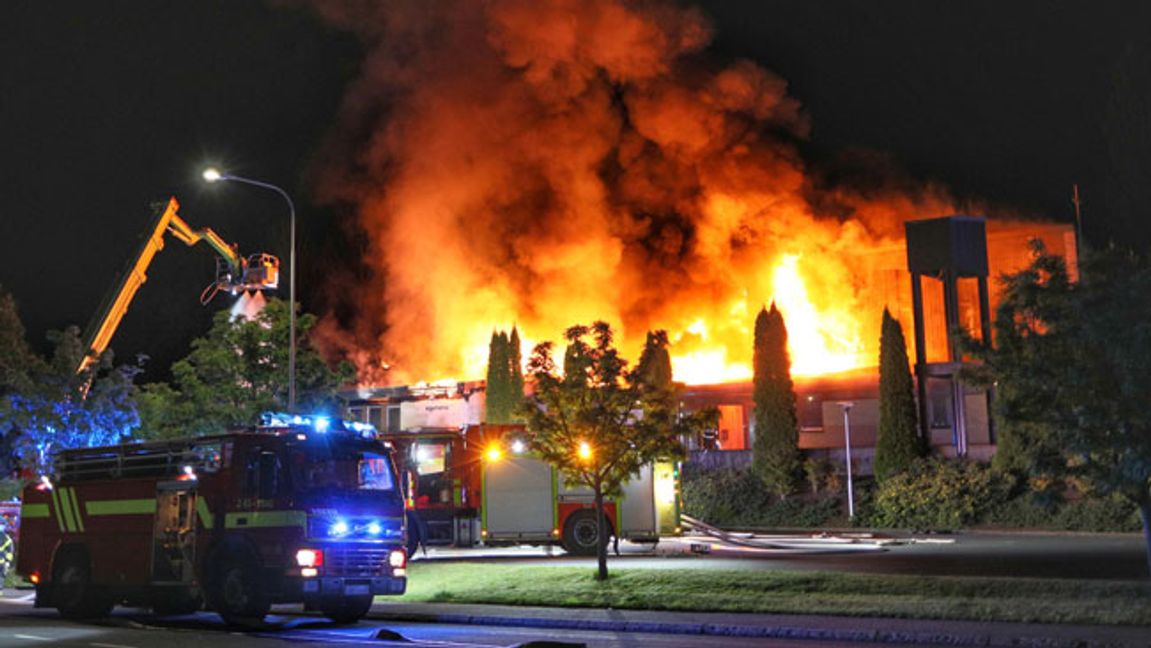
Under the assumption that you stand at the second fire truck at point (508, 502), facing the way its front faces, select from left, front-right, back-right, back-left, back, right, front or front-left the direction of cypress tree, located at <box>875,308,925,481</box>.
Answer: back-right

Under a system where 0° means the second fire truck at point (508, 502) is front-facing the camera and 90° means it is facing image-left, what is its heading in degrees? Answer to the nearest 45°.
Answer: approximately 90°

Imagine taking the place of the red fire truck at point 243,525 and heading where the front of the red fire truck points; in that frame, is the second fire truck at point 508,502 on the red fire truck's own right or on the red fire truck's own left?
on the red fire truck's own left

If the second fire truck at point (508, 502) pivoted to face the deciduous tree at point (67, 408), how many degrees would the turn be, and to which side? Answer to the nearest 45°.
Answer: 0° — it already faces it

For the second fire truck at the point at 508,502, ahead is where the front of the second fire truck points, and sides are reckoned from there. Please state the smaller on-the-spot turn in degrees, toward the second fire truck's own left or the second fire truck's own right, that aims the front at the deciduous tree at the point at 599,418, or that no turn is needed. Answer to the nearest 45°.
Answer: approximately 90° to the second fire truck's own left

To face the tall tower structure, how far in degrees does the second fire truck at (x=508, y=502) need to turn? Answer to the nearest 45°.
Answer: approximately 135° to its right

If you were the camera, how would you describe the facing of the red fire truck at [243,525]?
facing the viewer and to the right of the viewer

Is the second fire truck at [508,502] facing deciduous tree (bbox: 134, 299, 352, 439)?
yes

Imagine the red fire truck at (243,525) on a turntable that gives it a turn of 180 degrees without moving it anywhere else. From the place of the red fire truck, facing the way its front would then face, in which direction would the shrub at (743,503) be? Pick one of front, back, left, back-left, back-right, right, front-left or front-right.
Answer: right

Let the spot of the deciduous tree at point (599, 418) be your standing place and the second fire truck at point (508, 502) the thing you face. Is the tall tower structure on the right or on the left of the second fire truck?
right

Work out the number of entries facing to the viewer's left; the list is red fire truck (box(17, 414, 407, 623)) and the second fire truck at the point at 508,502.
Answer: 1

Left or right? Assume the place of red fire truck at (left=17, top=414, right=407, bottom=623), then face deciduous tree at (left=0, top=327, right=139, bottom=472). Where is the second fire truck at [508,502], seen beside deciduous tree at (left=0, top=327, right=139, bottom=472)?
right

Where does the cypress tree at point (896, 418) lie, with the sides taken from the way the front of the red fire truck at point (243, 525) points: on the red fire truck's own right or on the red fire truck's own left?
on the red fire truck's own left

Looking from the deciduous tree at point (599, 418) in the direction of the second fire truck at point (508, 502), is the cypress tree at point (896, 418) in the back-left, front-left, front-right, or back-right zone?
front-right

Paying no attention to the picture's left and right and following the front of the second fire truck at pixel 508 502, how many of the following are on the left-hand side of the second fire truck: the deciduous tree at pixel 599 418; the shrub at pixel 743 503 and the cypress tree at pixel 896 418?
1
